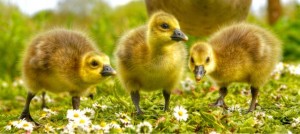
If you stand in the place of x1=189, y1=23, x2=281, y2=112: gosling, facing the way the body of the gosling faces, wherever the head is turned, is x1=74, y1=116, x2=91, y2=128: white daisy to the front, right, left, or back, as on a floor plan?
front

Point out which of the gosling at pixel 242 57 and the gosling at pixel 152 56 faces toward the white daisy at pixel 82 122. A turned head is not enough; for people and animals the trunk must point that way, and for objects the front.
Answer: the gosling at pixel 242 57

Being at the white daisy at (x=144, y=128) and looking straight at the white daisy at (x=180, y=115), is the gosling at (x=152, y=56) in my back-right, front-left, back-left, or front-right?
front-left

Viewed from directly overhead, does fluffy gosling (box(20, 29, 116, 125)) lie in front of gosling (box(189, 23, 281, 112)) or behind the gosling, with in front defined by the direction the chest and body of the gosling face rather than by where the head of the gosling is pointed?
in front

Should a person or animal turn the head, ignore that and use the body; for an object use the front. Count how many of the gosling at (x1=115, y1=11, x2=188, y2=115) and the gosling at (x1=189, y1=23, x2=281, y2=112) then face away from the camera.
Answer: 0

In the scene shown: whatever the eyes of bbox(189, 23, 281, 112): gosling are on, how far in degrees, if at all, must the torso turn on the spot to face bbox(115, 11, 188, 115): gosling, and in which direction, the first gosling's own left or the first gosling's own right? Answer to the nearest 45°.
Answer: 0° — it already faces it

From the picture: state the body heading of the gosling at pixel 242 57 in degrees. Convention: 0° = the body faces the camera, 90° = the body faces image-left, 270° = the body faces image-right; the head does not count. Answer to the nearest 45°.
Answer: approximately 45°

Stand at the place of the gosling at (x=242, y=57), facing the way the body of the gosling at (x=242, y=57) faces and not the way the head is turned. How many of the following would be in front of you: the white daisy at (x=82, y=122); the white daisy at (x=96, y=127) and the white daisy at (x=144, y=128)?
3

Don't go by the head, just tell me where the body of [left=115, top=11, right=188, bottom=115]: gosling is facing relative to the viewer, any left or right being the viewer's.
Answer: facing the viewer and to the right of the viewer

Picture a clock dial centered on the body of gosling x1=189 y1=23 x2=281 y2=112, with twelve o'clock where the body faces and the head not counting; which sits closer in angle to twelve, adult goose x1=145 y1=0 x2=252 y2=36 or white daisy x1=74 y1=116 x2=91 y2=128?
the white daisy
